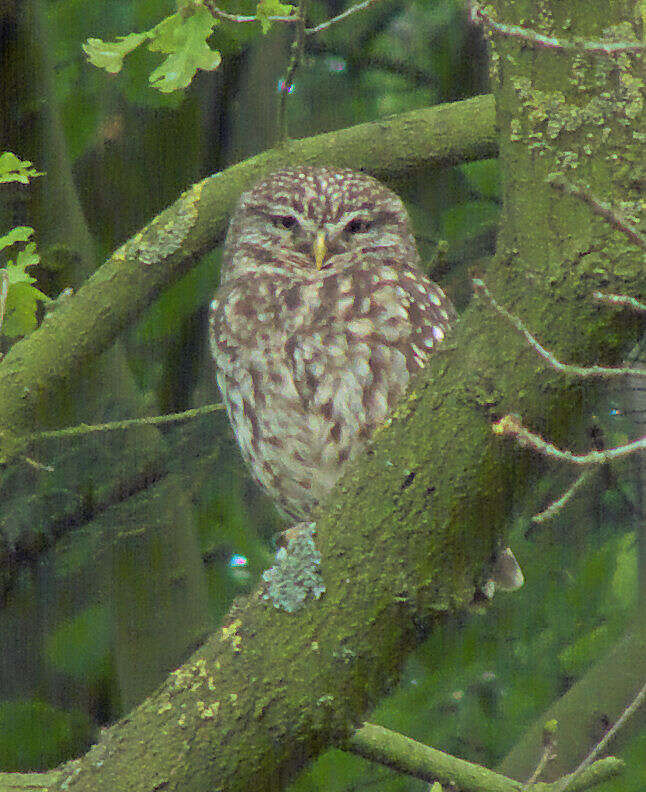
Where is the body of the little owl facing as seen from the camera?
toward the camera

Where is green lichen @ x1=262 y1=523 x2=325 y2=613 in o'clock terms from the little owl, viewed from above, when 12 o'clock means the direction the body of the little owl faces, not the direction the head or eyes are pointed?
The green lichen is roughly at 12 o'clock from the little owl.

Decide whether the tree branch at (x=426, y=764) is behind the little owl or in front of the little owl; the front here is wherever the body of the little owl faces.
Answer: in front
